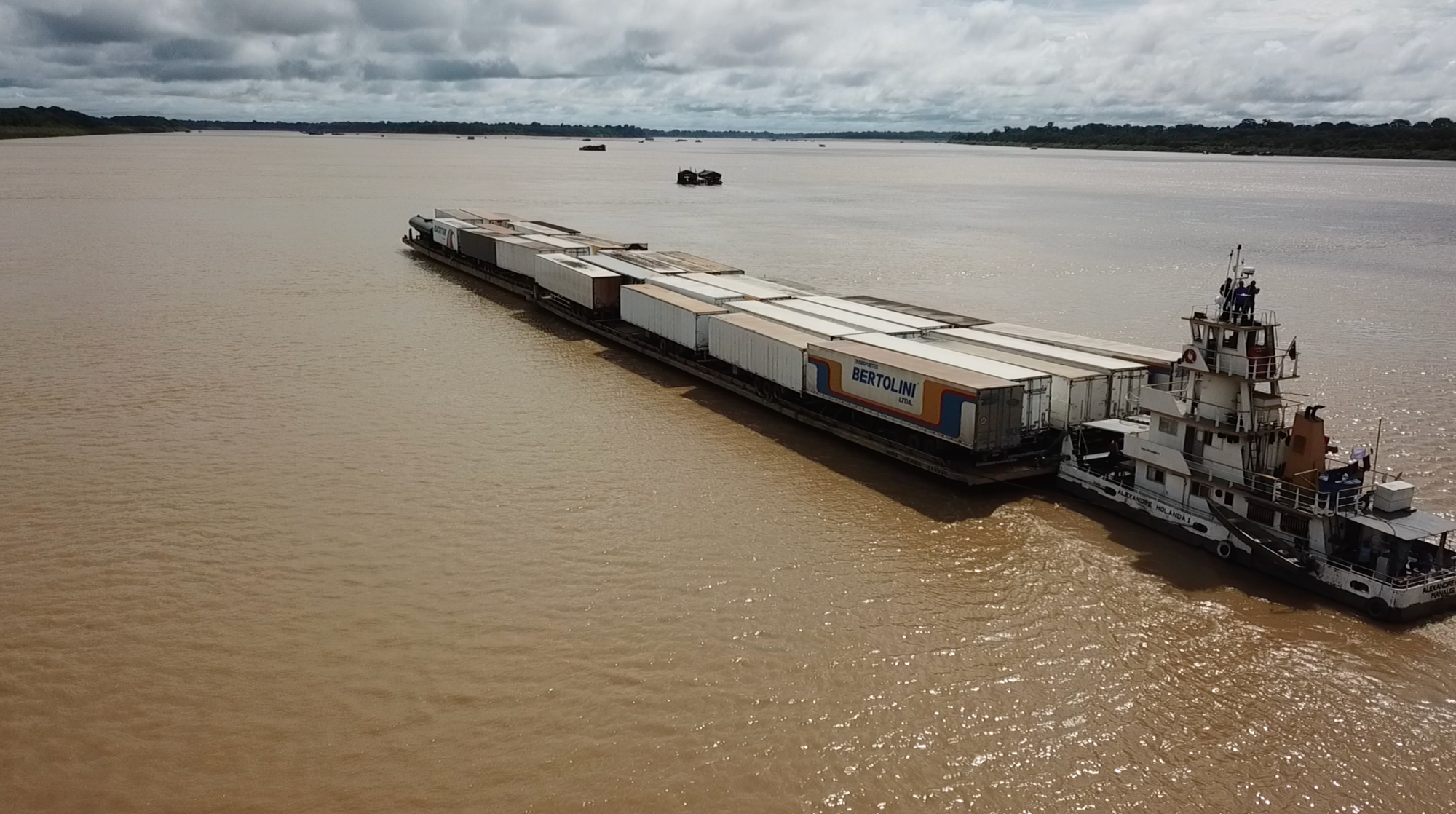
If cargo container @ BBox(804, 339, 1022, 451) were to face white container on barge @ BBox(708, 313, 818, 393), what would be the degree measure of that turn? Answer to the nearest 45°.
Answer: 0° — it already faces it

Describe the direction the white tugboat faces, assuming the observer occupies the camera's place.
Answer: facing away from the viewer and to the left of the viewer

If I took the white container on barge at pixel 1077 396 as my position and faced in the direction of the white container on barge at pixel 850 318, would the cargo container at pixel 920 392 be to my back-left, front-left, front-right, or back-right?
front-left

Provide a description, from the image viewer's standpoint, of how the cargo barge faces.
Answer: facing away from the viewer and to the left of the viewer

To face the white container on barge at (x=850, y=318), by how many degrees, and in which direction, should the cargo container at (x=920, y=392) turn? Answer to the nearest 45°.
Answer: approximately 45° to its right

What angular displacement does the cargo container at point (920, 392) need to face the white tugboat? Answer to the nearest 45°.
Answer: approximately 180°

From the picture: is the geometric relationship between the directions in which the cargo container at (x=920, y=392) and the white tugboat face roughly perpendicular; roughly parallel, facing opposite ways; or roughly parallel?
roughly parallel

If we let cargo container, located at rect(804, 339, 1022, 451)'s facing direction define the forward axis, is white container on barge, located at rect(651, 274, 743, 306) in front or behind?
in front

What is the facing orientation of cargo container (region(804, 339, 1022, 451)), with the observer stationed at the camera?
facing away from the viewer and to the left of the viewer

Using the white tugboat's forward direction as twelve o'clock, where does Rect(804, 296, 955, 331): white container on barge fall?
The white container on barge is roughly at 12 o'clock from the white tugboat.

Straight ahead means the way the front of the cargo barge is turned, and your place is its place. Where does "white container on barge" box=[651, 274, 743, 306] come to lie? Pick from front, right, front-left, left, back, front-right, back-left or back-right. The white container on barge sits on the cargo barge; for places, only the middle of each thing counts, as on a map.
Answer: front

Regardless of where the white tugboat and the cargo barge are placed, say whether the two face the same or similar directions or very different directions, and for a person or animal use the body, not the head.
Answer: same or similar directions
